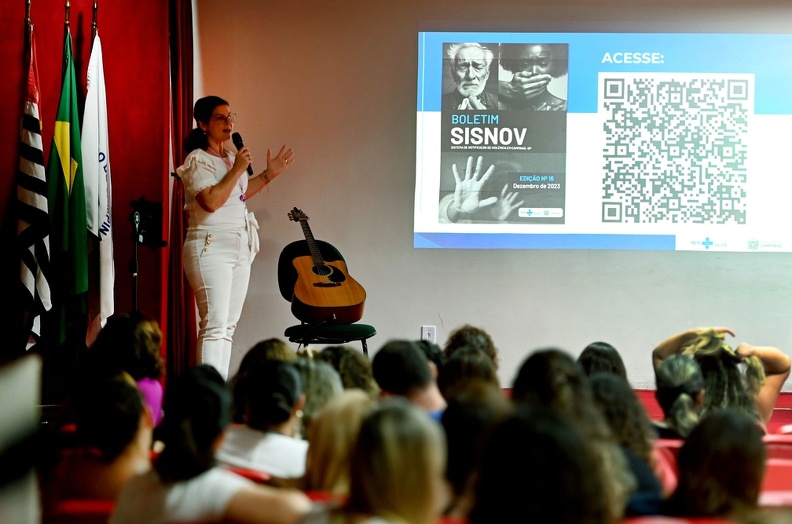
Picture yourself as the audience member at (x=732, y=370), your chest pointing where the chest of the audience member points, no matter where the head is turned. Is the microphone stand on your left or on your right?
on your left

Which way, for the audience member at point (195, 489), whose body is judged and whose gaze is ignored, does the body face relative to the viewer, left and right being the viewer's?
facing away from the viewer

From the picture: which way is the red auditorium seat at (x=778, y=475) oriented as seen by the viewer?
away from the camera

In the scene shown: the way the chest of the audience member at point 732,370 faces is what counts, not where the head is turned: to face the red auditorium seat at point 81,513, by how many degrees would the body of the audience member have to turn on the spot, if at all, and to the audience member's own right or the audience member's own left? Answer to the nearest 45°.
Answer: approximately 135° to the audience member's own left

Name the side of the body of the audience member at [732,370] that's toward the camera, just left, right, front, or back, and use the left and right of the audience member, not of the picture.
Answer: back

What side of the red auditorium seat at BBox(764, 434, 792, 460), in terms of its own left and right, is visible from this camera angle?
back

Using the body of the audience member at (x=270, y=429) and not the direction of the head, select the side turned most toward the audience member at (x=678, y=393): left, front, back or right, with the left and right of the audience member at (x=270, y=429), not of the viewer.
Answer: right

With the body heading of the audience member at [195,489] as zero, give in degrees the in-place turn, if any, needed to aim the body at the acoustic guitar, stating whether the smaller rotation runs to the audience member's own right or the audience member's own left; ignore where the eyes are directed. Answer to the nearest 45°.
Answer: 0° — they already face it

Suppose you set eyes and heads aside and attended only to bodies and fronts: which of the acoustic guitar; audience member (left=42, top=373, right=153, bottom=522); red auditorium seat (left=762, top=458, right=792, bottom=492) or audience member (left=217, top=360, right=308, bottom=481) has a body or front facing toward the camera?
the acoustic guitar

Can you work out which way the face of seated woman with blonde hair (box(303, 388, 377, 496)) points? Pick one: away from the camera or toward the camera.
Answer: away from the camera

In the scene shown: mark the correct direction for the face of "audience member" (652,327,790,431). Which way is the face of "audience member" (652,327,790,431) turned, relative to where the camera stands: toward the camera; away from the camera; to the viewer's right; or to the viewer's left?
away from the camera

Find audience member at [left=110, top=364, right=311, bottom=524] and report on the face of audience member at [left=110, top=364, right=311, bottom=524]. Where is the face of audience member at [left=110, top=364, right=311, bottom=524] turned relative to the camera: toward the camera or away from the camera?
away from the camera

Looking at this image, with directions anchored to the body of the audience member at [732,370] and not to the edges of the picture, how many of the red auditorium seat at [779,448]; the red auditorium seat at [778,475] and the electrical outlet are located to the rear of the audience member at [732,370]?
2

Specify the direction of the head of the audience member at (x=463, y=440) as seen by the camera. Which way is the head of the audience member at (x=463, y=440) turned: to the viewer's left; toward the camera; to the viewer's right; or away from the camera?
away from the camera

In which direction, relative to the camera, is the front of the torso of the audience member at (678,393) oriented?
away from the camera

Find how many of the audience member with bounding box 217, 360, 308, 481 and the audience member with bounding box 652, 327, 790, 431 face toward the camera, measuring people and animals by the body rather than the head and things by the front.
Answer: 0

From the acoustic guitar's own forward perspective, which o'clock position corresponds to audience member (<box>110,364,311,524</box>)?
The audience member is roughly at 12 o'clock from the acoustic guitar.
